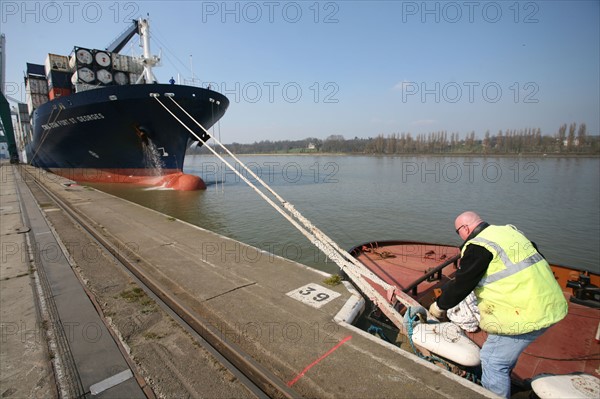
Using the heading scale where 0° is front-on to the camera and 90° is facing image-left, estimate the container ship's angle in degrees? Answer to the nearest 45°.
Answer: approximately 315°

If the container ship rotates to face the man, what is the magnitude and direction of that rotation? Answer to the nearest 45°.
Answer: approximately 45° to its right

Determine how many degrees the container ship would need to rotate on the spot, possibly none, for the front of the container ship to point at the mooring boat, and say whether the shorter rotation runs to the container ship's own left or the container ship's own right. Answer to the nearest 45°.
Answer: approximately 45° to the container ship's own right
